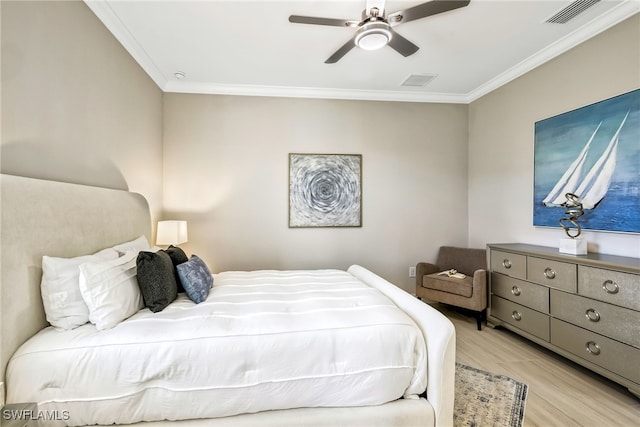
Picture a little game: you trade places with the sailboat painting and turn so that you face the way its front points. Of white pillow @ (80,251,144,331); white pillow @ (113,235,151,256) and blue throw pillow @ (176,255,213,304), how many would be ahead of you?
3

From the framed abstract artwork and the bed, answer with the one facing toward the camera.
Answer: the framed abstract artwork

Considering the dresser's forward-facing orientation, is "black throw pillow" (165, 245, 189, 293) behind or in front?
in front

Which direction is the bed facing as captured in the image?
to the viewer's right

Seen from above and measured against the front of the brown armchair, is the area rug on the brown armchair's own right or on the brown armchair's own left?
on the brown armchair's own left

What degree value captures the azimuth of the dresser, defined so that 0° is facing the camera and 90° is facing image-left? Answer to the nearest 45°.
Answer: approximately 45°

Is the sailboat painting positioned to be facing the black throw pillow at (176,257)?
yes

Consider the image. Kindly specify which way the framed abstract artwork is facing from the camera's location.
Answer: facing the viewer

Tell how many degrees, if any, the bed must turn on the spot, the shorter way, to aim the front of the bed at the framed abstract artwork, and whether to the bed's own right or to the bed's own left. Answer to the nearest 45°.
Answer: approximately 45° to the bed's own left

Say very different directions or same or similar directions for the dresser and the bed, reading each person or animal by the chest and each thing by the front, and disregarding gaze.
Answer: very different directions

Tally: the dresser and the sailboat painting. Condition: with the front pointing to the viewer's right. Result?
0

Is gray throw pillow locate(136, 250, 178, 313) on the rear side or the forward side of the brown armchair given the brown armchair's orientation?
on the forward side

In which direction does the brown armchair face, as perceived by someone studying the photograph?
facing the viewer and to the left of the viewer

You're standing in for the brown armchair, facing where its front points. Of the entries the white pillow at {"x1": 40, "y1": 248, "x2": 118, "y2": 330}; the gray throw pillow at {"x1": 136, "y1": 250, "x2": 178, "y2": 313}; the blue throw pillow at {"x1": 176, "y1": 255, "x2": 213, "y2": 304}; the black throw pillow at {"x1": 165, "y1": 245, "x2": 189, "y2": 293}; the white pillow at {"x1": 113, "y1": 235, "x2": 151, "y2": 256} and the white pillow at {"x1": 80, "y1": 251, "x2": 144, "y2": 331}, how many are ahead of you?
6

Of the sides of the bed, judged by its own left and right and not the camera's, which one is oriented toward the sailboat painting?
front

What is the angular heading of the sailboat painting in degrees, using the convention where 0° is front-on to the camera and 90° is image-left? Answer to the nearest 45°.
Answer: approximately 45°

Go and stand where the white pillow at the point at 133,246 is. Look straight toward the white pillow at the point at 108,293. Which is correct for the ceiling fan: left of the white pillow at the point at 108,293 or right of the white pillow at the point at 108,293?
left

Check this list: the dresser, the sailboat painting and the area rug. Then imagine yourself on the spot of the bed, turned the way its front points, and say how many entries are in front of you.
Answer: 3
